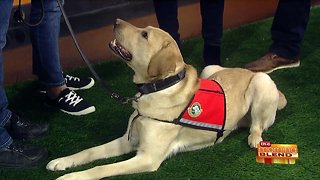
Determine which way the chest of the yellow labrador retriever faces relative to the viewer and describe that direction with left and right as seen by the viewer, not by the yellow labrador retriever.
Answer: facing the viewer and to the left of the viewer
